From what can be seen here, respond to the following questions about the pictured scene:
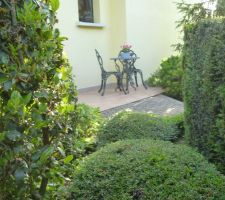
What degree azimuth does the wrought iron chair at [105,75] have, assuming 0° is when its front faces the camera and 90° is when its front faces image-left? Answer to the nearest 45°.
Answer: approximately 270°

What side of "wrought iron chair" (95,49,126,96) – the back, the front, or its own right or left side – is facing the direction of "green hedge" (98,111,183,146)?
right

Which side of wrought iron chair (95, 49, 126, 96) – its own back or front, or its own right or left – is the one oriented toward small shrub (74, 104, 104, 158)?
right

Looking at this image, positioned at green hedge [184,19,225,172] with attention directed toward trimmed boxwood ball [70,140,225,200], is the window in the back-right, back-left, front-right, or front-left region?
back-right

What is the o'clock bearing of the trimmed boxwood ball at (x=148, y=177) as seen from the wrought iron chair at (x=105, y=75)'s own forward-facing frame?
The trimmed boxwood ball is roughly at 3 o'clock from the wrought iron chair.

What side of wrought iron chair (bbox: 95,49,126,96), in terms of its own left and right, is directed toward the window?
left

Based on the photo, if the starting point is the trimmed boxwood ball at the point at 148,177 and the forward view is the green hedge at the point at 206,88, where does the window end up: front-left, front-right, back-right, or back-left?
front-left
